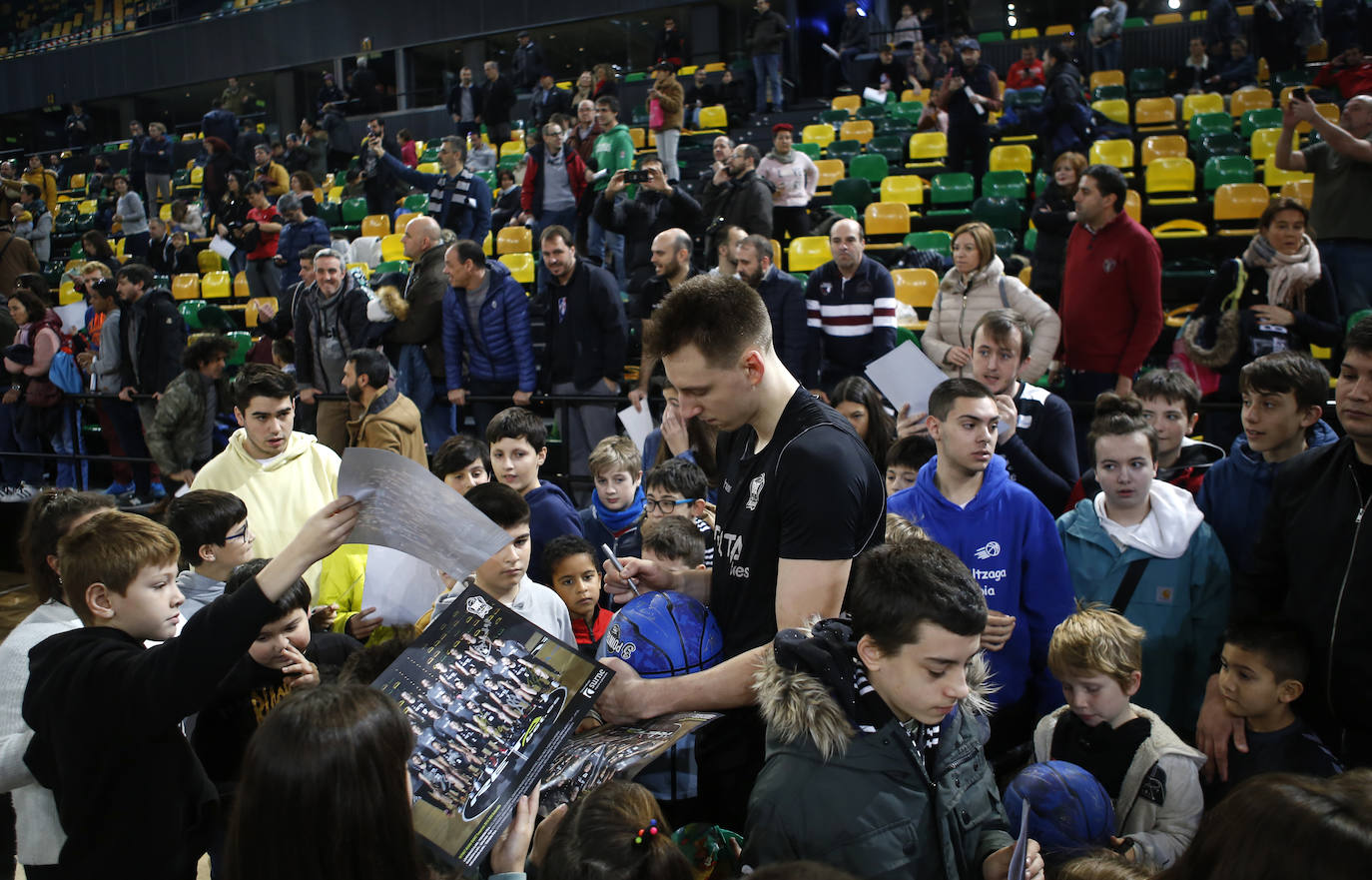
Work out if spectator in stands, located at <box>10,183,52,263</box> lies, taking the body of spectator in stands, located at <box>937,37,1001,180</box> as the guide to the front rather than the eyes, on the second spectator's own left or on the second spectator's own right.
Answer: on the second spectator's own right

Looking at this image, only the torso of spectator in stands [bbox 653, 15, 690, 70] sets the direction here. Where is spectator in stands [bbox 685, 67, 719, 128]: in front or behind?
in front

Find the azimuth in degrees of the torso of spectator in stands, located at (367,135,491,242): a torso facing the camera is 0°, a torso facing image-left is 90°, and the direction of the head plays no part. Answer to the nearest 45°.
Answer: approximately 45°

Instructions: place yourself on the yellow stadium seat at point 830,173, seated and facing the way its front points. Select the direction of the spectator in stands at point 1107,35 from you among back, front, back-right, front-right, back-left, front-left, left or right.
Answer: back-left

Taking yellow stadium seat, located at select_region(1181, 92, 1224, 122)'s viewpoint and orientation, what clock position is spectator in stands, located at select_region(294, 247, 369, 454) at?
The spectator in stands is roughly at 1 o'clock from the yellow stadium seat.

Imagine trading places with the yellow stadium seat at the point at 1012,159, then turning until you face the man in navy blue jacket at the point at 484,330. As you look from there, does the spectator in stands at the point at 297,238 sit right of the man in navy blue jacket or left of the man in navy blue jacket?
right

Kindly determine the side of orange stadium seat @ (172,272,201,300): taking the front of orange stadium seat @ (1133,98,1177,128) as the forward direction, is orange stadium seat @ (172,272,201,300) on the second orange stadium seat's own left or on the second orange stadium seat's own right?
on the second orange stadium seat's own right
